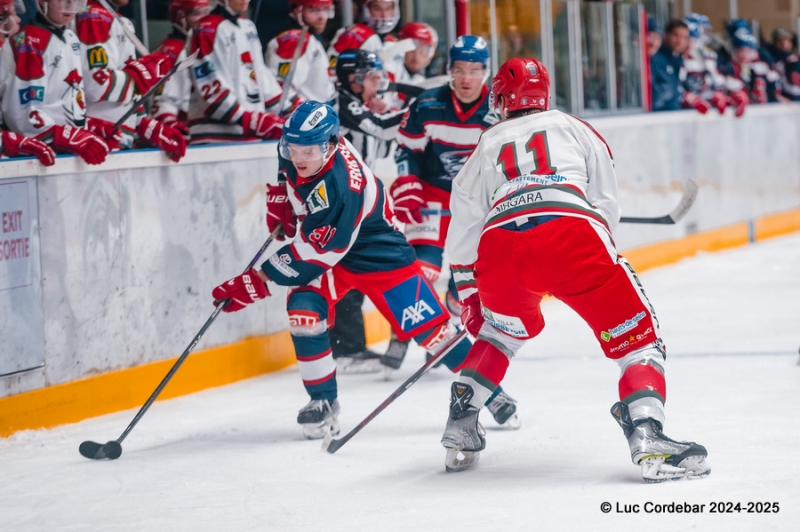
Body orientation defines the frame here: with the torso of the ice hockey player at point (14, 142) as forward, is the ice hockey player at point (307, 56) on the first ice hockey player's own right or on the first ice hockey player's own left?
on the first ice hockey player's own left

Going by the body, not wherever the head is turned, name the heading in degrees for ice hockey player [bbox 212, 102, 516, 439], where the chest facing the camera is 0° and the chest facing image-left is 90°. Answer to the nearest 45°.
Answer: approximately 45°

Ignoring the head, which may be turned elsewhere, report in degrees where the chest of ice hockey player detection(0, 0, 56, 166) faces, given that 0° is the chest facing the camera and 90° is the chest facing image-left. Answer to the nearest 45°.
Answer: approximately 315°

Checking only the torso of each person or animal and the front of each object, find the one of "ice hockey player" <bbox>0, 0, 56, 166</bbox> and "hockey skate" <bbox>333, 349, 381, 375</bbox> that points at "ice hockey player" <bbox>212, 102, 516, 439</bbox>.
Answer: "ice hockey player" <bbox>0, 0, 56, 166</bbox>

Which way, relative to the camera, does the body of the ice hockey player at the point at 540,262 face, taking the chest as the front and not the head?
away from the camera

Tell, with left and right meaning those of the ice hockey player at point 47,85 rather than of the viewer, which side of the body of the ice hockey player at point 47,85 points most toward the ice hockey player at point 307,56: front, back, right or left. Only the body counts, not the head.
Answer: left

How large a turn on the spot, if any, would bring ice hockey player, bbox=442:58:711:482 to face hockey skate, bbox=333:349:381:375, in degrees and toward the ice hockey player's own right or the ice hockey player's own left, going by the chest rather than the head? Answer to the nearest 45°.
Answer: approximately 45° to the ice hockey player's own left

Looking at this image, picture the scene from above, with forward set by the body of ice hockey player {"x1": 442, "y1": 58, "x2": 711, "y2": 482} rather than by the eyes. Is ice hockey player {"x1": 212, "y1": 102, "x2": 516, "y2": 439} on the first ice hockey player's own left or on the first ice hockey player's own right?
on the first ice hockey player's own left

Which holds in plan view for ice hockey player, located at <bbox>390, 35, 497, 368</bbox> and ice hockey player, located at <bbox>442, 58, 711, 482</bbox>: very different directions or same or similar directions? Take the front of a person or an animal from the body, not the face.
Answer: very different directions

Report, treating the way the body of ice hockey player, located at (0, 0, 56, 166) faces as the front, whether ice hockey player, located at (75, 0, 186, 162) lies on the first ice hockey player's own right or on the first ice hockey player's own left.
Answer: on the first ice hockey player's own left
